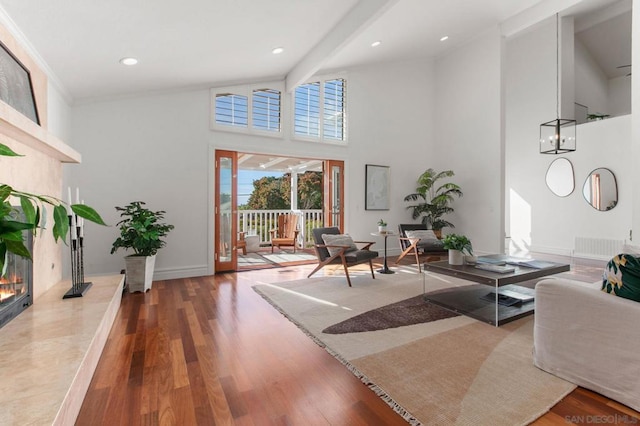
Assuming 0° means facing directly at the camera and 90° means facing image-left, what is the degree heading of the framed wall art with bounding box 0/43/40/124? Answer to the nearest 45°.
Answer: approximately 270°

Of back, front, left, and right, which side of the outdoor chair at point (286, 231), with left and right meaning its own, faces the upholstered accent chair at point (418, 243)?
left

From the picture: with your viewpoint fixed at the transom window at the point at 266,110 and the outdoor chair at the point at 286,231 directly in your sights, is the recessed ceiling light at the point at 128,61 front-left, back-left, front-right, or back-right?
back-left

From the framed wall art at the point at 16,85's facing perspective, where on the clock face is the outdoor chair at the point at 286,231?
The outdoor chair is roughly at 11 o'clock from the framed wall art.

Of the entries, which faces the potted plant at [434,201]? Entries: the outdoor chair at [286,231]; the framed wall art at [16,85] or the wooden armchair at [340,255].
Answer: the framed wall art

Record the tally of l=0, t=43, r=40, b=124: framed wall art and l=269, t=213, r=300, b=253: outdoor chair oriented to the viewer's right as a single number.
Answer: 1

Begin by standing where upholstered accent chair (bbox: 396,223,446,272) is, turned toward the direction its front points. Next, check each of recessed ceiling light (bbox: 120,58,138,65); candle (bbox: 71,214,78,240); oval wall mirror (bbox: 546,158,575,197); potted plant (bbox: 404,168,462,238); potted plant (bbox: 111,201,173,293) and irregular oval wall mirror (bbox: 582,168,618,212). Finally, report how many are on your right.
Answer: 3

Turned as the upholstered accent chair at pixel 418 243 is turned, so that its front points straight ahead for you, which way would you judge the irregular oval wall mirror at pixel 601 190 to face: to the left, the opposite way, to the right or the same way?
to the right
